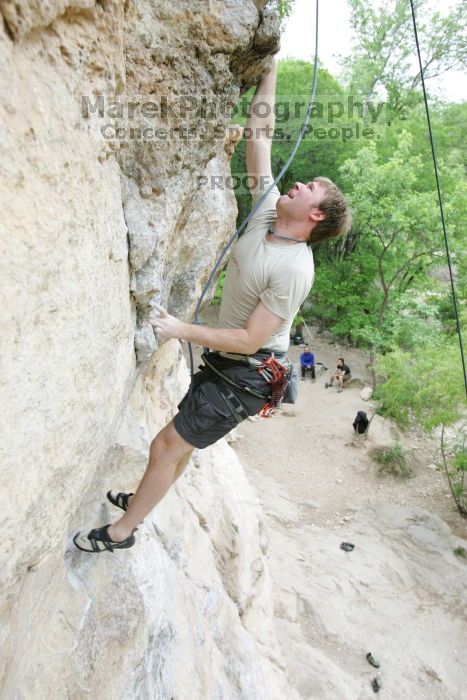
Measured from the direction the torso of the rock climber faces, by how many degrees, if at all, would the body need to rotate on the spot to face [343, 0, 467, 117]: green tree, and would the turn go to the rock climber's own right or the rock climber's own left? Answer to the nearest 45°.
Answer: approximately 90° to the rock climber's own right

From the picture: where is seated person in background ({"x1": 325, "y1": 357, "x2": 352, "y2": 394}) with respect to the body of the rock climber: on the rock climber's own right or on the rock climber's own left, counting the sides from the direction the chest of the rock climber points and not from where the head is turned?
on the rock climber's own right

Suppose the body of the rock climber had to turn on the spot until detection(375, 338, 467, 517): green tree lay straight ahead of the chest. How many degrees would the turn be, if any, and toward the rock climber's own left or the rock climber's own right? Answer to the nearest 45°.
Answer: approximately 135° to the rock climber's own right

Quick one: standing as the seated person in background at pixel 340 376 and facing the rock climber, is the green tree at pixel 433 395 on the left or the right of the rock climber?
left

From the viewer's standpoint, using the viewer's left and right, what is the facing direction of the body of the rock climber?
facing to the left of the viewer

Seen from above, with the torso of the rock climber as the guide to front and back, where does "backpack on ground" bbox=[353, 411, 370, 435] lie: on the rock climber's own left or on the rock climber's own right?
on the rock climber's own right
